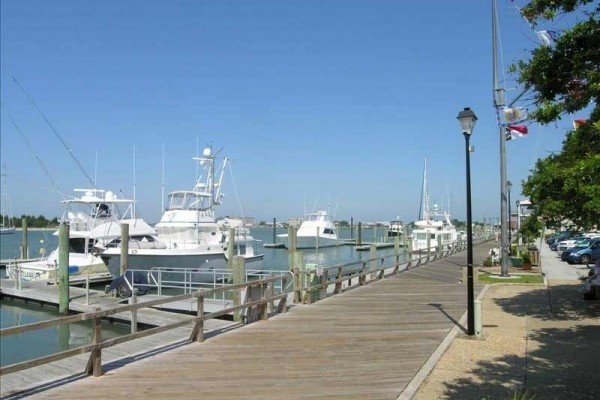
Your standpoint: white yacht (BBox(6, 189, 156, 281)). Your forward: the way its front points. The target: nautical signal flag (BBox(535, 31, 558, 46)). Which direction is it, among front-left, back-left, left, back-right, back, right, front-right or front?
back-right

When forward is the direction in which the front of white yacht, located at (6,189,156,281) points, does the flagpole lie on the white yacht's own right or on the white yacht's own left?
on the white yacht's own right

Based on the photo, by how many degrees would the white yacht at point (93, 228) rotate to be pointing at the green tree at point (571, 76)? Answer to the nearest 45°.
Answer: approximately 135° to its right

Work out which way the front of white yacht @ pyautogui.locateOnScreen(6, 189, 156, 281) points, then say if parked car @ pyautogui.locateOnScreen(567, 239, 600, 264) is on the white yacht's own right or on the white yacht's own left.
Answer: on the white yacht's own right
